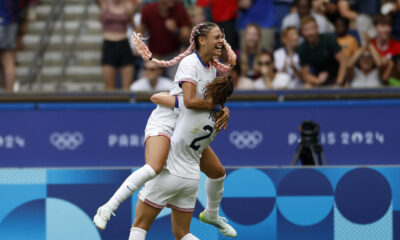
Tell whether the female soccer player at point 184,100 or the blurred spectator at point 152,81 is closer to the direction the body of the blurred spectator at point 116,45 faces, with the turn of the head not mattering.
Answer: the female soccer player

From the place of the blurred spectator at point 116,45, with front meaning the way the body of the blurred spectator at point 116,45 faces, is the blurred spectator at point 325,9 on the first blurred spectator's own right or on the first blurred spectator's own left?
on the first blurred spectator's own left

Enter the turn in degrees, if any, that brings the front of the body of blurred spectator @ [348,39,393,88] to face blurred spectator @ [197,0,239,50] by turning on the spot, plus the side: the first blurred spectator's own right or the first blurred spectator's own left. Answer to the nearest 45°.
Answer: approximately 90° to the first blurred spectator's own right

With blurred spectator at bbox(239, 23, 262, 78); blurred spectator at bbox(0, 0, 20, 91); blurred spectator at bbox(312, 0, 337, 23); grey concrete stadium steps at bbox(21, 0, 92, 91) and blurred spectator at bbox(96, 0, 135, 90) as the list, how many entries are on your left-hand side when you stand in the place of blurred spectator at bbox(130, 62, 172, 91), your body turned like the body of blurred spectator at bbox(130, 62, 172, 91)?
2

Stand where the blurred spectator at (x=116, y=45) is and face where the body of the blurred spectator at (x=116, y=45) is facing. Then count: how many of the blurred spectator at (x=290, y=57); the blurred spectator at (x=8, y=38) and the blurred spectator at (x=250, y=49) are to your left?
2

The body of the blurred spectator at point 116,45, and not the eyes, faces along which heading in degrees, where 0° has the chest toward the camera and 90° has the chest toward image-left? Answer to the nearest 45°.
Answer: approximately 0°

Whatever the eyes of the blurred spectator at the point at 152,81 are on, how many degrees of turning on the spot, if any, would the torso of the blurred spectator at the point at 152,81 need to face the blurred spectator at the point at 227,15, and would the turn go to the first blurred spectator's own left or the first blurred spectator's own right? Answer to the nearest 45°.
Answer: approximately 90° to the first blurred spectator's own left

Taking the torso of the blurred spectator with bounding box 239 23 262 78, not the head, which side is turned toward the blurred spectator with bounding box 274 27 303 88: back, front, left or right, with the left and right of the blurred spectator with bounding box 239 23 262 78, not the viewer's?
left

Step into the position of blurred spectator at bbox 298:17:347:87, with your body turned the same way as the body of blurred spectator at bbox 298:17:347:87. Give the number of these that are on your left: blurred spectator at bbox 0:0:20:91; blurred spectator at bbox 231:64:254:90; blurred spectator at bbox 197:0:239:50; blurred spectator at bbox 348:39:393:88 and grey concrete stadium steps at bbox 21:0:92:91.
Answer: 1

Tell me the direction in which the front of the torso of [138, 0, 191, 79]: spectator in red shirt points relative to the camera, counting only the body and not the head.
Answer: toward the camera

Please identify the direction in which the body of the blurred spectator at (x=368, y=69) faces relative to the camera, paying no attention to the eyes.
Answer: toward the camera
